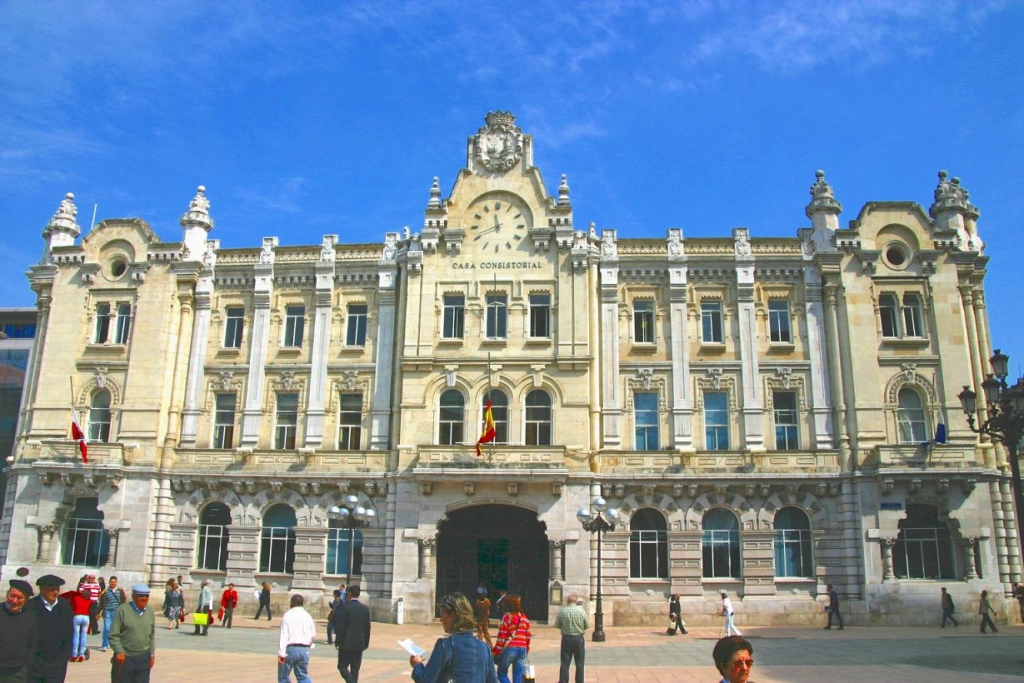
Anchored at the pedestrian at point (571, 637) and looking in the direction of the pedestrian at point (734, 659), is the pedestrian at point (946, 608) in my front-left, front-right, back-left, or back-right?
back-left

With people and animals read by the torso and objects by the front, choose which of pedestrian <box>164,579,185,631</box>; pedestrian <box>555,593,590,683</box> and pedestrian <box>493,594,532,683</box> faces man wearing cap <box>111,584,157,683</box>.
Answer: pedestrian <box>164,579,185,631</box>

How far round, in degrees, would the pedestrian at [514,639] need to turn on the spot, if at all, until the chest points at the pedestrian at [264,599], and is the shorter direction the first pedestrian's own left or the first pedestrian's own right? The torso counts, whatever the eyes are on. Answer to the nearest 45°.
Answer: approximately 45° to the first pedestrian's own left

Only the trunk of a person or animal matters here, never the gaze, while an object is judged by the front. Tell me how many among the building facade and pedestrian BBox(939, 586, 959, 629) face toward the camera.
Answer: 1

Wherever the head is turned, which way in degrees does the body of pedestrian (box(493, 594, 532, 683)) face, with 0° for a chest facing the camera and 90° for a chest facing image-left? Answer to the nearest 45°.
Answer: approximately 180°

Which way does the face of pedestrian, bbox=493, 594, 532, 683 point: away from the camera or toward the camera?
away from the camera

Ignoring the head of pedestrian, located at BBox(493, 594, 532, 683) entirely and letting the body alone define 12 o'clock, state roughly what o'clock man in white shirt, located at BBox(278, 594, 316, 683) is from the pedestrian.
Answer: The man in white shirt is roughly at 9 o'clock from the pedestrian.

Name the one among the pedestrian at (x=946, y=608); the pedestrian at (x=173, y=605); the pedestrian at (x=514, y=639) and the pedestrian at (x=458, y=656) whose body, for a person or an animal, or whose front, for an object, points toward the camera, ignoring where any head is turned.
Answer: the pedestrian at (x=173, y=605)
